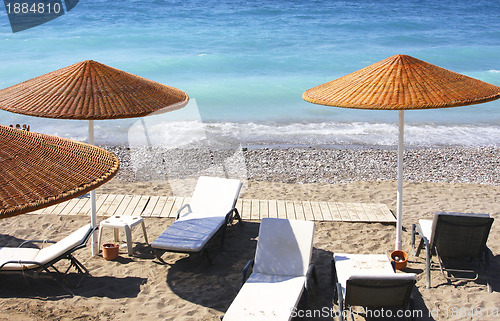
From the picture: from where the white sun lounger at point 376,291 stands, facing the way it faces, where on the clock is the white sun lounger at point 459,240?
the white sun lounger at point 459,240 is roughly at 1 o'clock from the white sun lounger at point 376,291.

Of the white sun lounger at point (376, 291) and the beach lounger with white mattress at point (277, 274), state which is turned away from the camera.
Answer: the white sun lounger

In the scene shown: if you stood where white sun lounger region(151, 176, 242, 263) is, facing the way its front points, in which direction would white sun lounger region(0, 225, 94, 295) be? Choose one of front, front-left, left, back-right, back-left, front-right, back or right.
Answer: front

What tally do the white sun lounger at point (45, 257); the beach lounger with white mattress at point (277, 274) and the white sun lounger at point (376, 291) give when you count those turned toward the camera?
1

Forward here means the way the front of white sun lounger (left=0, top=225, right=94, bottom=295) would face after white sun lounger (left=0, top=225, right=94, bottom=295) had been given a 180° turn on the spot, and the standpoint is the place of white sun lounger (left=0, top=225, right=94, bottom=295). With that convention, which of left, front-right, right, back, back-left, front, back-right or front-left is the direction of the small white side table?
front-left

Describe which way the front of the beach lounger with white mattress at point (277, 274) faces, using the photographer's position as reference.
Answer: facing the viewer

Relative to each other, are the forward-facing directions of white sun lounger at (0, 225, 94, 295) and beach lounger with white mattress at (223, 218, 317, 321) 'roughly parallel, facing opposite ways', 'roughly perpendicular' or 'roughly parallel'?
roughly perpendicular

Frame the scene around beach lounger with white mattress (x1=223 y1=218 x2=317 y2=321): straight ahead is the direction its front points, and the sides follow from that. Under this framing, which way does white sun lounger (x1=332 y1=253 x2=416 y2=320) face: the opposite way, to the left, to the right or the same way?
the opposite way

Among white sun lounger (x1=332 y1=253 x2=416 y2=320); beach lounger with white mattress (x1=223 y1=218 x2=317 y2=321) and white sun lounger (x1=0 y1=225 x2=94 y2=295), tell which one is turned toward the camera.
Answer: the beach lounger with white mattress

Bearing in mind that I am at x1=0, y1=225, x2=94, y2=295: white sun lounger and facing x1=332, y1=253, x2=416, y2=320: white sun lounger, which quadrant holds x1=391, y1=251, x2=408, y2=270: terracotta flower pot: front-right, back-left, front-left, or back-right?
front-left

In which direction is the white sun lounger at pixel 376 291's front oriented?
away from the camera

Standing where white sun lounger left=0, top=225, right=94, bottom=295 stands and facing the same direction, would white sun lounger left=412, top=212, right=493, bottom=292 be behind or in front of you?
behind

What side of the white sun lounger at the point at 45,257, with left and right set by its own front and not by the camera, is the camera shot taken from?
left

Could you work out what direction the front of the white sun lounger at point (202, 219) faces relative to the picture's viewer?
facing the viewer and to the left of the viewer
